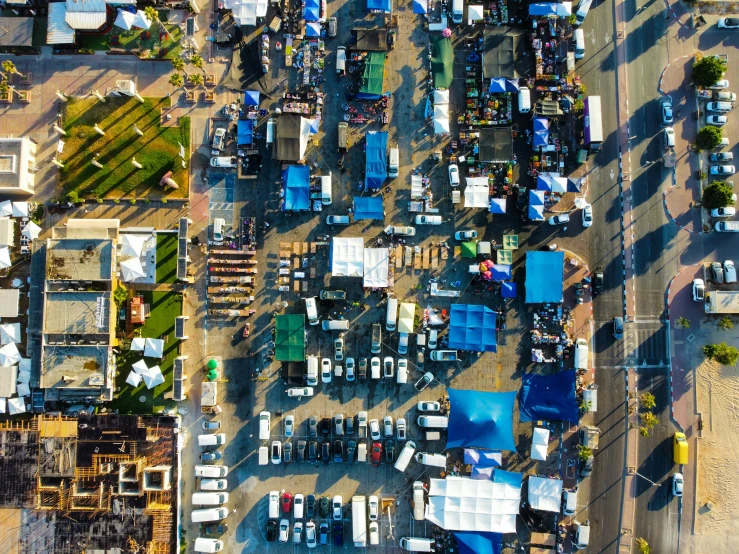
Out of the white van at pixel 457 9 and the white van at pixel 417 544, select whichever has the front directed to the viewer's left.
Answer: the white van at pixel 417 544

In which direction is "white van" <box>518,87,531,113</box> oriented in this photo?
away from the camera

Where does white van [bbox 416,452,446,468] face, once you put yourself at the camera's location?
facing to the left of the viewer

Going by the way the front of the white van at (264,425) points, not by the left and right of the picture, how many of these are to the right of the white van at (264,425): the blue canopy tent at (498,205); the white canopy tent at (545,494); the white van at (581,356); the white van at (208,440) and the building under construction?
3
